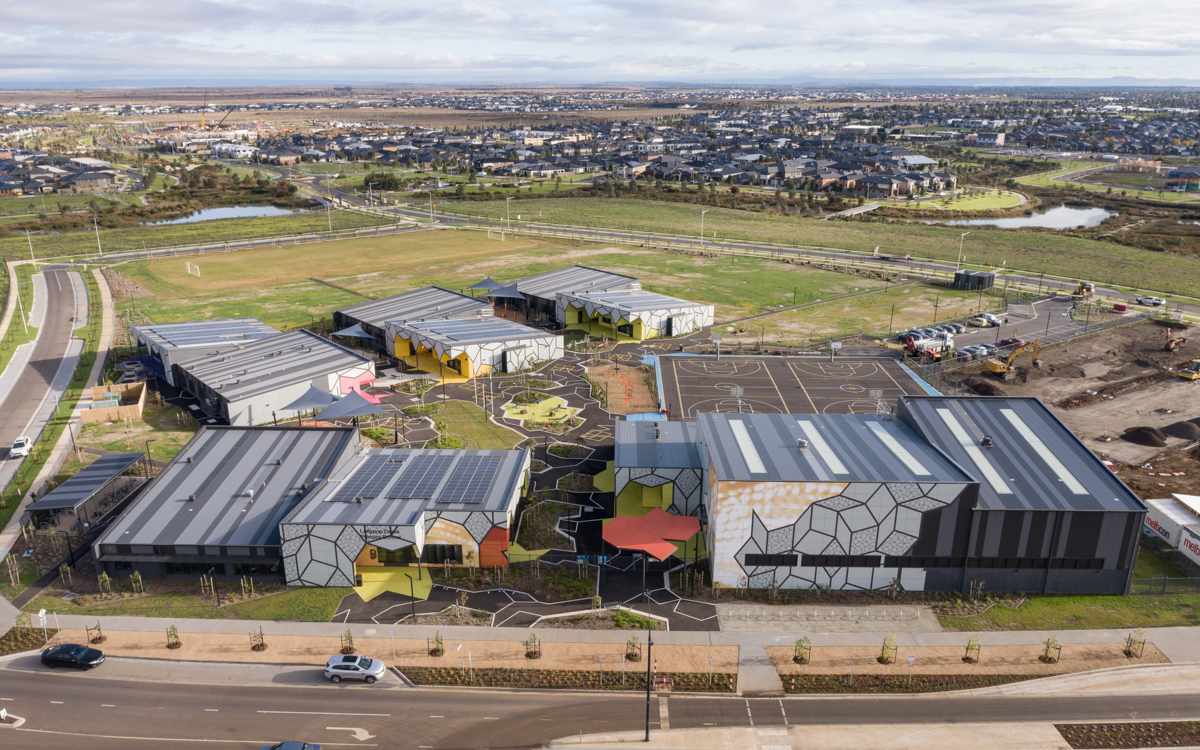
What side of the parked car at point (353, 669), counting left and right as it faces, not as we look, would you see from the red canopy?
front

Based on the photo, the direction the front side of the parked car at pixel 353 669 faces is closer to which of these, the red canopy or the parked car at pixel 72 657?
the red canopy

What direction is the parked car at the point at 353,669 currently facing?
to the viewer's right

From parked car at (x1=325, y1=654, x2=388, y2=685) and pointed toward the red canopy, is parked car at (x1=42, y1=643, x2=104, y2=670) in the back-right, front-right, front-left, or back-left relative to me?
back-left

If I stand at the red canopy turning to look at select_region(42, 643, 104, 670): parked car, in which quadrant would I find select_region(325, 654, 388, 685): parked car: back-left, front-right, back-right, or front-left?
front-left

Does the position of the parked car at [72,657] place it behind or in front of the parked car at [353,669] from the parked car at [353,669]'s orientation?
behind

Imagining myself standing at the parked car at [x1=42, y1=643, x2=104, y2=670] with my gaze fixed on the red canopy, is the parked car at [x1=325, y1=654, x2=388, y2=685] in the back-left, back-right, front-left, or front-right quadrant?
front-right
